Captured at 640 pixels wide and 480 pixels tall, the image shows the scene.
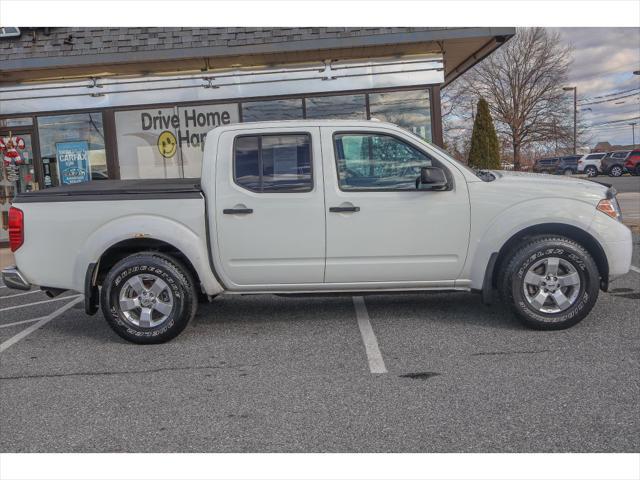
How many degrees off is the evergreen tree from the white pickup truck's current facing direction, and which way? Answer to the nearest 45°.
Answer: approximately 90° to its left

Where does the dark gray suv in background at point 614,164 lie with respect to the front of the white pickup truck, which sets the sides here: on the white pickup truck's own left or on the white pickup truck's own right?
on the white pickup truck's own left

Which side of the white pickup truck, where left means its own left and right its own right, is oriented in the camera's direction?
right

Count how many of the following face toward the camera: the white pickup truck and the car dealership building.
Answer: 1

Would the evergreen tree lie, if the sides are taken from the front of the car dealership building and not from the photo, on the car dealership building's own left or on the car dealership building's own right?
on the car dealership building's own left

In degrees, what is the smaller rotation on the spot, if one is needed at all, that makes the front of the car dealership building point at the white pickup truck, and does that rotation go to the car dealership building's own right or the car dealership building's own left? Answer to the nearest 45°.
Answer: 0° — it already faces it

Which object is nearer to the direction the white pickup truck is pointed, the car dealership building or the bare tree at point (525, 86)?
the bare tree

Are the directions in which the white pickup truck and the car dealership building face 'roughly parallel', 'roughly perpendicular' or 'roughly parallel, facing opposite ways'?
roughly perpendicular

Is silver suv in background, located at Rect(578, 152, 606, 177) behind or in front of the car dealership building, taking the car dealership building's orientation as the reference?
behind
